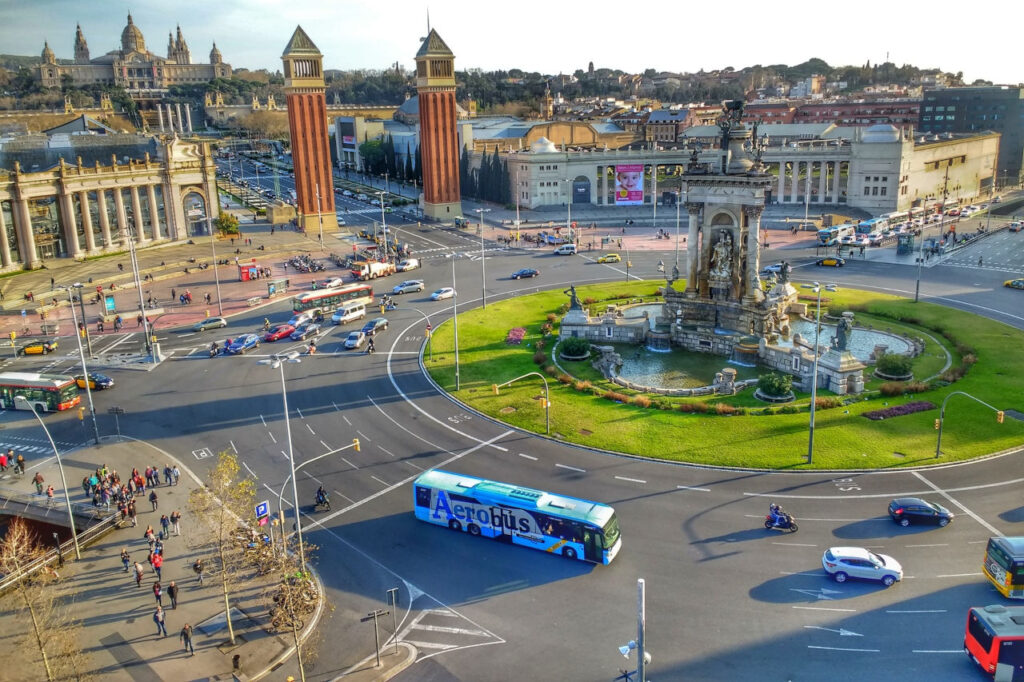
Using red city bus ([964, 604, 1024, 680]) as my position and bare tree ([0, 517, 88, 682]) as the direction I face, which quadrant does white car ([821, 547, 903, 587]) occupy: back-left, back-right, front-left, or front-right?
front-right

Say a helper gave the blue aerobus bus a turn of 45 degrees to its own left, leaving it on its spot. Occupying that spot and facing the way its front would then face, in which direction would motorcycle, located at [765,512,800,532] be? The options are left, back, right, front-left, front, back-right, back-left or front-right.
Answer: front

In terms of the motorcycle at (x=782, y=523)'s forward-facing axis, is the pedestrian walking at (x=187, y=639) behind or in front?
behind

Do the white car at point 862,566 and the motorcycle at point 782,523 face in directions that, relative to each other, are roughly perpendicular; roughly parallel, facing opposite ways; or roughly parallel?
roughly parallel

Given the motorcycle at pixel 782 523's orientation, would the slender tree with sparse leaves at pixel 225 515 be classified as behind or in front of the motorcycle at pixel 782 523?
behind

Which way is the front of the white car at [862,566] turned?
to the viewer's right

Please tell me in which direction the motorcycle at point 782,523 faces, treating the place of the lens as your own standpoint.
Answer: facing to the right of the viewer

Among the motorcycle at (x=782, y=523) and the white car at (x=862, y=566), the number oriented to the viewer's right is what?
2

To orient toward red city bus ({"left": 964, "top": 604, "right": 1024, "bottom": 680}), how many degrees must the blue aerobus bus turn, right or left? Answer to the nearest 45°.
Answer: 0° — it already faces it

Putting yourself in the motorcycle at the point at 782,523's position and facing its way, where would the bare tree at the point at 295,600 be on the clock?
The bare tree is roughly at 5 o'clock from the motorcycle.

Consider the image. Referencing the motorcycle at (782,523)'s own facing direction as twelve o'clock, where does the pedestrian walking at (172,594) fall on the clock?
The pedestrian walking is roughly at 5 o'clock from the motorcycle.

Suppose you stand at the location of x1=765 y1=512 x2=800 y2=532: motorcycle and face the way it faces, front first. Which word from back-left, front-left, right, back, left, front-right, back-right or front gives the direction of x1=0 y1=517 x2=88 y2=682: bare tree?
back-right

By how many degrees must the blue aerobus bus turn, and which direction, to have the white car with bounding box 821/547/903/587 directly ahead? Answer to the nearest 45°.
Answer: approximately 45° to its left

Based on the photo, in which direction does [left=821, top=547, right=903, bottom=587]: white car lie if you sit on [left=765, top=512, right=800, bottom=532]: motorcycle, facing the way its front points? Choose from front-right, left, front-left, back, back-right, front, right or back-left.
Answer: front-right

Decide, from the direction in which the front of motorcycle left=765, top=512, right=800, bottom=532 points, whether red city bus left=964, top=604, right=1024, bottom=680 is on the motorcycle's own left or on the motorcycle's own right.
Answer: on the motorcycle's own right

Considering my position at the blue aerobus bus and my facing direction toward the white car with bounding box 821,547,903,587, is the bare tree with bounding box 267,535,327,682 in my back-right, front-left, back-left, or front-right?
back-right

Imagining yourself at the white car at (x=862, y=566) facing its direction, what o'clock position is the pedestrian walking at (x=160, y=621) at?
The pedestrian walking is roughly at 5 o'clock from the white car.

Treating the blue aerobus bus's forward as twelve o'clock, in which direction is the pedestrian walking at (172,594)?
The pedestrian walking is roughly at 4 o'clock from the blue aerobus bus.

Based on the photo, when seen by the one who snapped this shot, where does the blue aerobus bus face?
facing the viewer and to the right of the viewer
